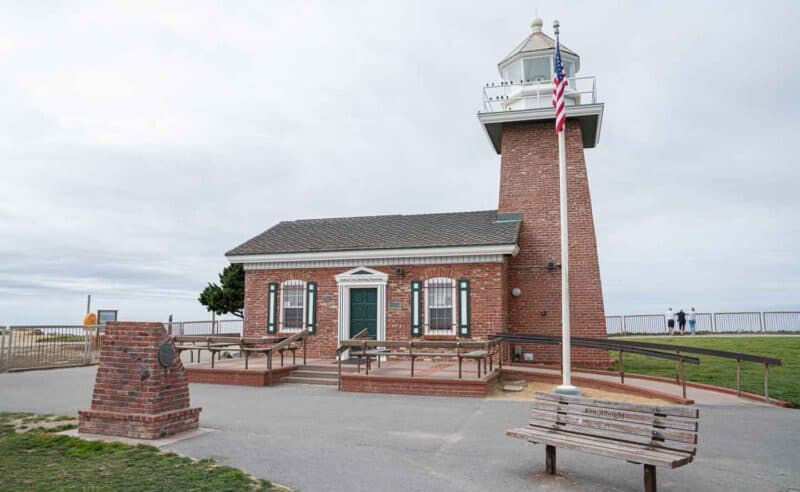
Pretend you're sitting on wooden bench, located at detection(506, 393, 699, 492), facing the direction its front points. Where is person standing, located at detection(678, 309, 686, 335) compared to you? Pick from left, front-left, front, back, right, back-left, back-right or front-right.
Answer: back-right

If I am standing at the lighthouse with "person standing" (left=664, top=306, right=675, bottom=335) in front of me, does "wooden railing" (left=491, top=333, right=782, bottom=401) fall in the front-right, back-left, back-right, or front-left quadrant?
back-right

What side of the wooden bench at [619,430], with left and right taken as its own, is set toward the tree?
right

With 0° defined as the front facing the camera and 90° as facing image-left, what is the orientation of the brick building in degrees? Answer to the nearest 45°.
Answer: approximately 0°

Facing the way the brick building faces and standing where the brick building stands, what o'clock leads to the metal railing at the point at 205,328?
The metal railing is roughly at 4 o'clock from the brick building.

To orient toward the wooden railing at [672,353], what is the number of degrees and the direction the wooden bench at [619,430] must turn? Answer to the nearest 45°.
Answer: approximately 135° to its right

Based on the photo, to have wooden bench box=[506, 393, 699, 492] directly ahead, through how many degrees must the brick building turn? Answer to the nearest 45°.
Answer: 0° — it already faces it

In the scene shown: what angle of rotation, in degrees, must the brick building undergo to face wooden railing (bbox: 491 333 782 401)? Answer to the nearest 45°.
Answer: approximately 45° to its left

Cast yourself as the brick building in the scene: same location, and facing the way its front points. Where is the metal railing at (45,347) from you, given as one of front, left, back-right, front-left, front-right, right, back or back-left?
right

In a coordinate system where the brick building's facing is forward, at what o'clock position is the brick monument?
The brick monument is roughly at 1 o'clock from the brick building.

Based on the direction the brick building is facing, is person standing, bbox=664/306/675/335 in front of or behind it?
behind
